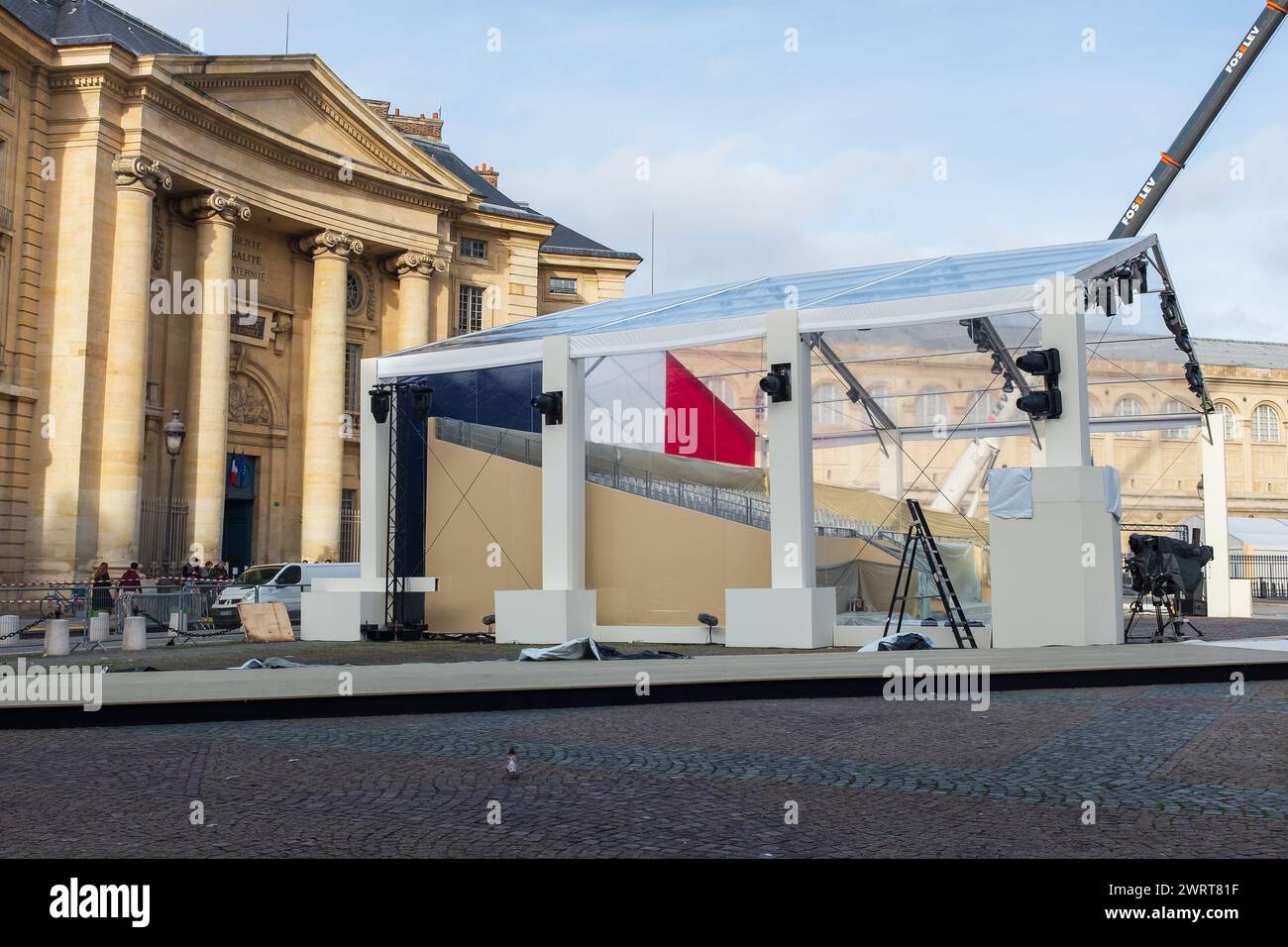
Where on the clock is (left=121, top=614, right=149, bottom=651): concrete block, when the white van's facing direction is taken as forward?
The concrete block is roughly at 11 o'clock from the white van.

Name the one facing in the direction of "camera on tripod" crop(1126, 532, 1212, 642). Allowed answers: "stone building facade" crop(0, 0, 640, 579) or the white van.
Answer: the stone building facade

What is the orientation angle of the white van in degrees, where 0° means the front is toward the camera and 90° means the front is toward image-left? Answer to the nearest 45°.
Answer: approximately 45°

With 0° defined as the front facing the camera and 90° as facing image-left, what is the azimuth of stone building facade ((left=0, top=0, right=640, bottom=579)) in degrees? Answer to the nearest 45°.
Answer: approximately 315°

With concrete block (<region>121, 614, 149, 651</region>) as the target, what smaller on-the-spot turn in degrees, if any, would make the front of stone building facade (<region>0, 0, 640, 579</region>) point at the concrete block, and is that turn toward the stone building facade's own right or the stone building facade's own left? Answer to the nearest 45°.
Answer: approximately 45° to the stone building facade's own right

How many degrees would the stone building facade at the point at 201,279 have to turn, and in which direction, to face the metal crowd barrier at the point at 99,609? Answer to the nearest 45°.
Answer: approximately 45° to its right
